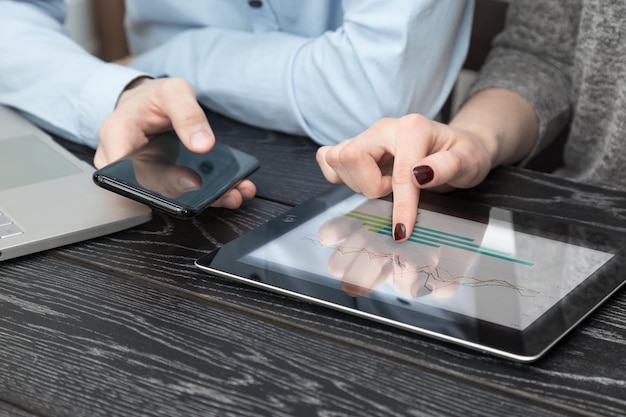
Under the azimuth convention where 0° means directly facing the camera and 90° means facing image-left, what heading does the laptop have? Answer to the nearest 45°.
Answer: approximately 225°
